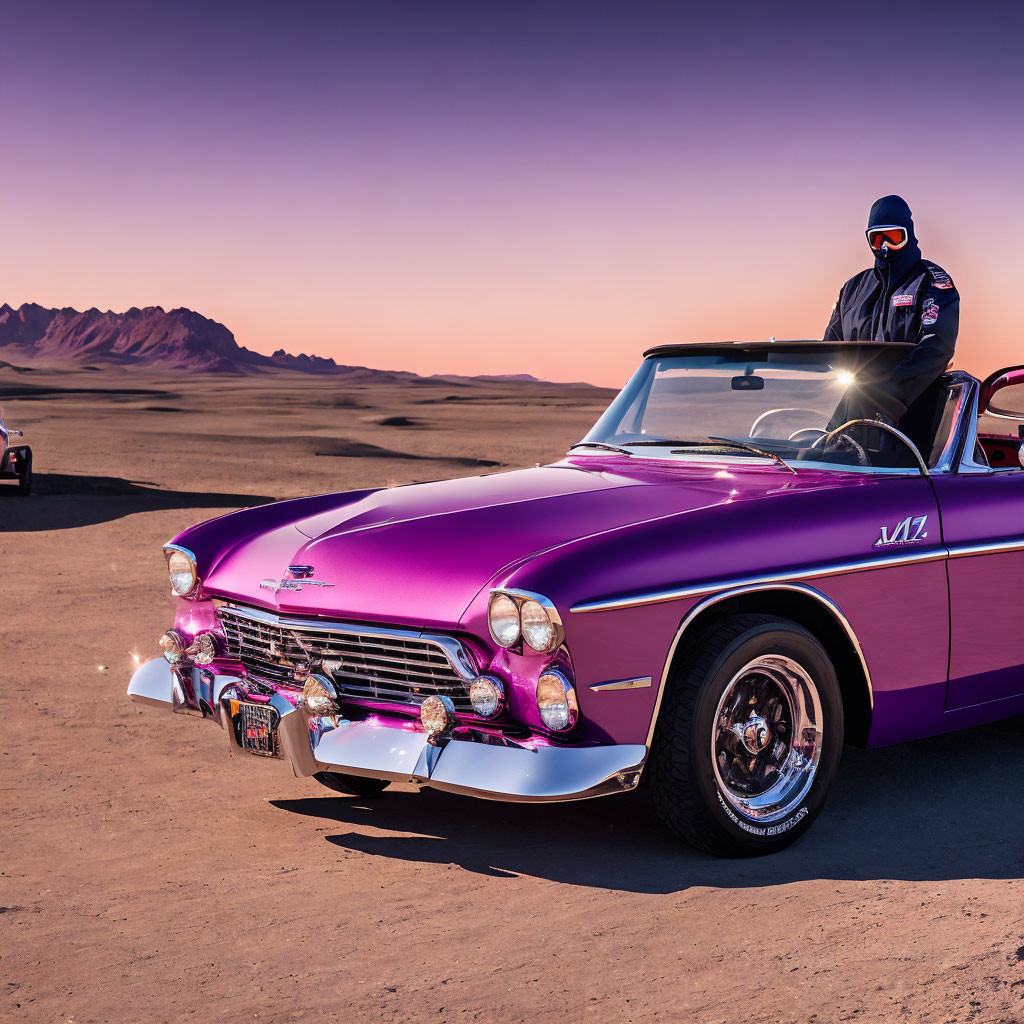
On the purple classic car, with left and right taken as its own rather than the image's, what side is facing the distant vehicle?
right

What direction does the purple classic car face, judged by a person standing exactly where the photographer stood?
facing the viewer and to the left of the viewer
